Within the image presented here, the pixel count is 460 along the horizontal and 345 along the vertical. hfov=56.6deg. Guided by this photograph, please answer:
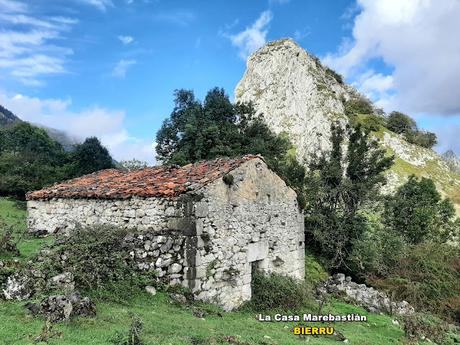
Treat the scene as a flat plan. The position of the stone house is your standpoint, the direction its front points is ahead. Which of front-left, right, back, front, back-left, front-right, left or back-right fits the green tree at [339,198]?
left

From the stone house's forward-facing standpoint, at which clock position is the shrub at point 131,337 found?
The shrub is roughly at 2 o'clock from the stone house.

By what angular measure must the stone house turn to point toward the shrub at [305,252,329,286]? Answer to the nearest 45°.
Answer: approximately 90° to its left

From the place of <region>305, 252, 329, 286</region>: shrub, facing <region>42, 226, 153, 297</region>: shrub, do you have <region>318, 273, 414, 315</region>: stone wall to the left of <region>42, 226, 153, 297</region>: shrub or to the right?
left

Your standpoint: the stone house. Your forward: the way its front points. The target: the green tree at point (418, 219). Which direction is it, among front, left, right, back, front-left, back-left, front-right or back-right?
left

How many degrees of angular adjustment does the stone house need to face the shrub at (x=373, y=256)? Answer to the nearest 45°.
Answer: approximately 90° to its left

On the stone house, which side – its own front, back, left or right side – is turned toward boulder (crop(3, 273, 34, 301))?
right

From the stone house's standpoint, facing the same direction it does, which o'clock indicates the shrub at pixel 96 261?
The shrub is roughly at 3 o'clock from the stone house.

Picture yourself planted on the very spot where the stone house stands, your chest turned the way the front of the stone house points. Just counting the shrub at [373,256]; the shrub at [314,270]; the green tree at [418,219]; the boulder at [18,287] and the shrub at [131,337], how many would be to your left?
3

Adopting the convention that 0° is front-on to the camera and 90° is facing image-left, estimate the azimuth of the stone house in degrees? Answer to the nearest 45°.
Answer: approximately 315°

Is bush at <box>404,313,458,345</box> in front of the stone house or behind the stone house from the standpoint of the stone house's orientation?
in front

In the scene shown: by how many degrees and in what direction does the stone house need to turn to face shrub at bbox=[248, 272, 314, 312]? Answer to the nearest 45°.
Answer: approximately 45° to its left
